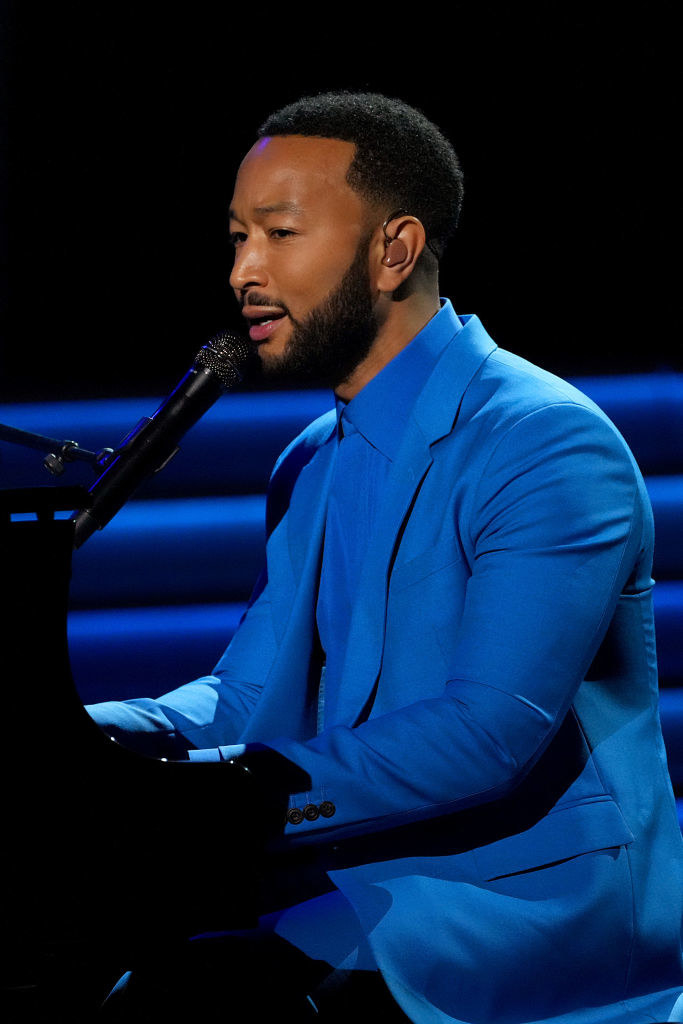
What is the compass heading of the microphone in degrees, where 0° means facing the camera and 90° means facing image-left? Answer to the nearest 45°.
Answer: approximately 270°

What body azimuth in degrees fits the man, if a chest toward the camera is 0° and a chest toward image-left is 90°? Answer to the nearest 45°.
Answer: approximately 45°

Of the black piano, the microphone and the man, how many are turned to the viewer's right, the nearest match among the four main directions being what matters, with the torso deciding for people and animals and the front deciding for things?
2

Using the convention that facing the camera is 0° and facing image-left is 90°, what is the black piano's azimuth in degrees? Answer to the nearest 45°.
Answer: approximately 270°
